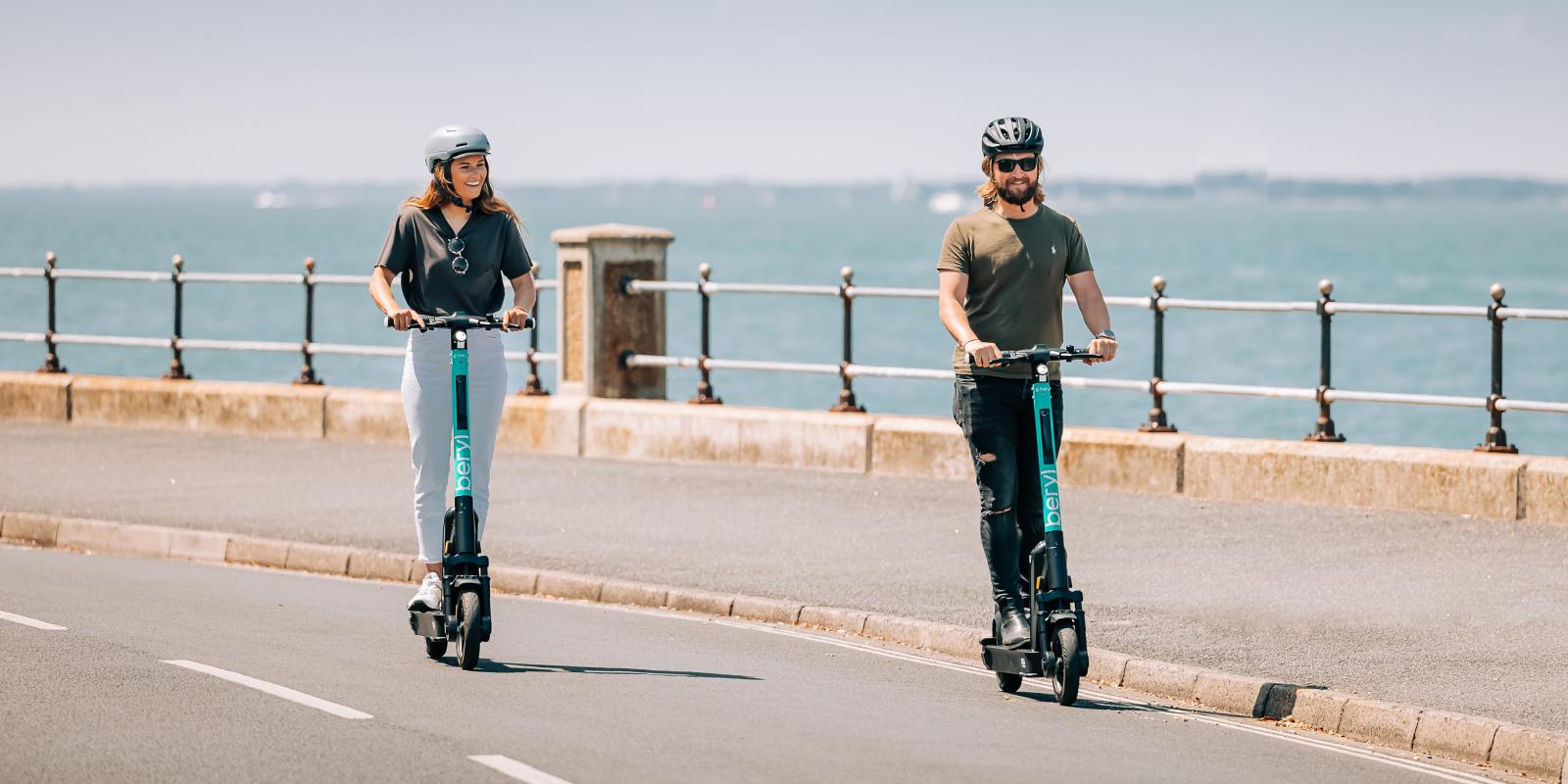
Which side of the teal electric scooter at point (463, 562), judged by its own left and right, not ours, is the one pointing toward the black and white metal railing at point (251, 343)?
back

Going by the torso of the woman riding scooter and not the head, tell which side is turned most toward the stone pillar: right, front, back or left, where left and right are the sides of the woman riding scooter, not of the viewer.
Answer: back

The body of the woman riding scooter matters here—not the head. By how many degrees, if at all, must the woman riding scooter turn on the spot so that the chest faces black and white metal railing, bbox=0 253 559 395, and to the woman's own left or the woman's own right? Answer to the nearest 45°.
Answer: approximately 180°

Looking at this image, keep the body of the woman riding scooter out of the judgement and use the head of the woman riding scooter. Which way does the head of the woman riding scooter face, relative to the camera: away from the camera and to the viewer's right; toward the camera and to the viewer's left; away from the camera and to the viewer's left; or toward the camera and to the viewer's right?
toward the camera and to the viewer's right

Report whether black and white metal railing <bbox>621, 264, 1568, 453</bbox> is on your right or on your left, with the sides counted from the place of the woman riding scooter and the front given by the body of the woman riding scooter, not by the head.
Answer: on your left

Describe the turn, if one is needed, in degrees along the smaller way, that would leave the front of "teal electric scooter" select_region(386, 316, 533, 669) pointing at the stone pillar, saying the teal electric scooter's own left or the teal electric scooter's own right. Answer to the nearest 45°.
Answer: approximately 180°

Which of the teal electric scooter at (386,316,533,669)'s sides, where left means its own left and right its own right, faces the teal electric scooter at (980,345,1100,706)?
left

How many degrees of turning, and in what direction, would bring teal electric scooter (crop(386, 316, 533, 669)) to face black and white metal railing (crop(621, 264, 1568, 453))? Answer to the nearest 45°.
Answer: approximately 135° to its left

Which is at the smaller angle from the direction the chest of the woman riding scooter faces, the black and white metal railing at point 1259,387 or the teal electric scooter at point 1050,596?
the teal electric scooter
